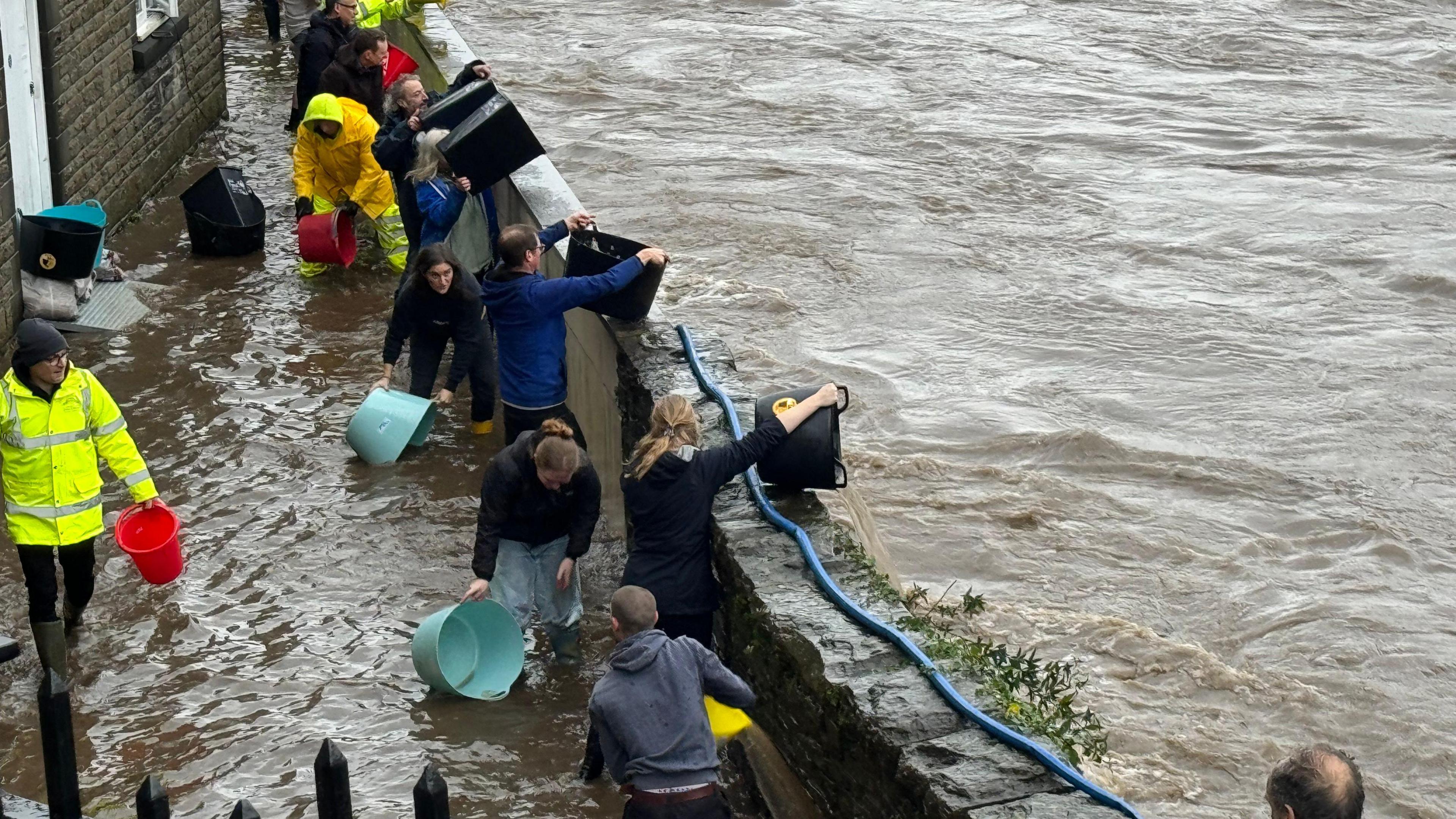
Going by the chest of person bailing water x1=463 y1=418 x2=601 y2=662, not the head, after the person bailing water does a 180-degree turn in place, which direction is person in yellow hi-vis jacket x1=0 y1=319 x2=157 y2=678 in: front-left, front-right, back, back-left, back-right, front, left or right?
left

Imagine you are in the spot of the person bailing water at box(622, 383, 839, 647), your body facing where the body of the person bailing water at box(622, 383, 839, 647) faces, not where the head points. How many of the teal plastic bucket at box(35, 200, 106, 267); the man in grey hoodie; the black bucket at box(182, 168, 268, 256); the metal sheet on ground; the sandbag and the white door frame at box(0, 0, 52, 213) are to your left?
5

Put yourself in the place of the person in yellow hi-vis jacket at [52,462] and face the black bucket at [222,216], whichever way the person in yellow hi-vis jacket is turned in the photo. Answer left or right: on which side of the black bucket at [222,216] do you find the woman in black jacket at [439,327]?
right

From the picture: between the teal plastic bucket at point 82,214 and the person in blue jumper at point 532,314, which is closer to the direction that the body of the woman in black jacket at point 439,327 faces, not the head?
the person in blue jumper

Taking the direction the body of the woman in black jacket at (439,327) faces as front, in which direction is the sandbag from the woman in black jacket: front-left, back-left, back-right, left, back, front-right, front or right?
back-right

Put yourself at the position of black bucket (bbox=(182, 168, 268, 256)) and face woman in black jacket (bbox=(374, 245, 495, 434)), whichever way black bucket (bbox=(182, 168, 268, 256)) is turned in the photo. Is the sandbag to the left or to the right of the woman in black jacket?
right

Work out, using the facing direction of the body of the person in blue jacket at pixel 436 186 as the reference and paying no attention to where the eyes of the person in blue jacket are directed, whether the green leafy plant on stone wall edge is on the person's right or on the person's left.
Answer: on the person's right

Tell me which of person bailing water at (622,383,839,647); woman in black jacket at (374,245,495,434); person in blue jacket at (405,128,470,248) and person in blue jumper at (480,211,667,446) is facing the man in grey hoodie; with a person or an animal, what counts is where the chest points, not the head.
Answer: the woman in black jacket

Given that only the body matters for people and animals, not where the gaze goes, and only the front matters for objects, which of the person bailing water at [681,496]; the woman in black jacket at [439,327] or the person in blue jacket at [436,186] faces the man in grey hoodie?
the woman in black jacket

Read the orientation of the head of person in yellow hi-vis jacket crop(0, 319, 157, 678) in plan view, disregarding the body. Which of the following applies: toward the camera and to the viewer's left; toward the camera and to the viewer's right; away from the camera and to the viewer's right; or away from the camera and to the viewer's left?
toward the camera and to the viewer's right

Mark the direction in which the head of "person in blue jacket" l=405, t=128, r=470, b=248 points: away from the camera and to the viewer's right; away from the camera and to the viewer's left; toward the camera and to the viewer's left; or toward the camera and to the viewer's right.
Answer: away from the camera and to the viewer's right

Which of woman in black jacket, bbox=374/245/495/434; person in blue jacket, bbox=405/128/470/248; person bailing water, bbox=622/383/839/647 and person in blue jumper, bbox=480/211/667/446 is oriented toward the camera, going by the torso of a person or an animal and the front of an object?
the woman in black jacket

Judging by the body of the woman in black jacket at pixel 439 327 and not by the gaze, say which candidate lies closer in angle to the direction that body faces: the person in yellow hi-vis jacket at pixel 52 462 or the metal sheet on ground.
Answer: the person in yellow hi-vis jacket

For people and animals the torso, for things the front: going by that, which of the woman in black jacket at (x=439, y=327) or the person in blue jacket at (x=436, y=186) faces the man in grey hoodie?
the woman in black jacket

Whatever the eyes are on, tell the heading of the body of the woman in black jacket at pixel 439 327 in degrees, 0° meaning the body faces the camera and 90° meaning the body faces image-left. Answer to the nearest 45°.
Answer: approximately 0°
